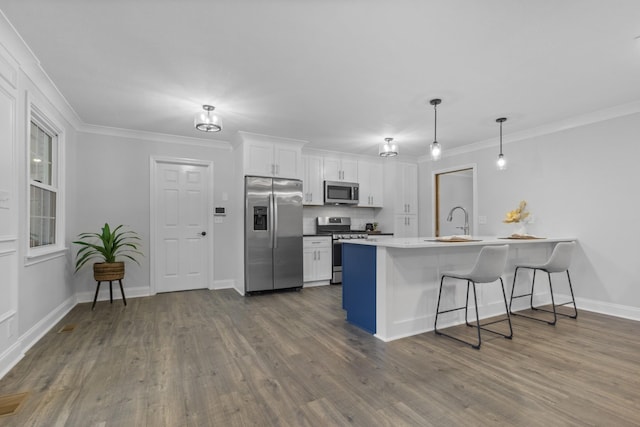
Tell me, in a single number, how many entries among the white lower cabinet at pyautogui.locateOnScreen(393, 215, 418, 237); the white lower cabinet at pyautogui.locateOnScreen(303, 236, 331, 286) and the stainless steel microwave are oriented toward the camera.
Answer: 3

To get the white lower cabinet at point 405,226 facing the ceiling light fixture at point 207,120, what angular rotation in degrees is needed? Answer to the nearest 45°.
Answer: approximately 45° to its right

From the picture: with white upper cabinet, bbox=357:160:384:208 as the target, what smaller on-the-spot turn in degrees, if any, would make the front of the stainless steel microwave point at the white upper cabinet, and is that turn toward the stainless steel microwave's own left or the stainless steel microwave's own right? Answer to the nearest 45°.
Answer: approximately 135° to the stainless steel microwave's own left

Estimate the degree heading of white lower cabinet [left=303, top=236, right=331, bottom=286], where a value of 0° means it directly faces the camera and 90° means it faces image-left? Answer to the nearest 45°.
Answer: approximately 0°

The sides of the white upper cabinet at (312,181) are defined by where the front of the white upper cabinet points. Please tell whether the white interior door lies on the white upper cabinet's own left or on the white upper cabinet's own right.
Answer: on the white upper cabinet's own right

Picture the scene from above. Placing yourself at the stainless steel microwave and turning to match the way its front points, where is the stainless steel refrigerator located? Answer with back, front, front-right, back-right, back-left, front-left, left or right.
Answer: front-right

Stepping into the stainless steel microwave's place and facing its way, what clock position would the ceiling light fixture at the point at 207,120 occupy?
The ceiling light fixture is roughly at 1 o'clock from the stainless steel microwave.

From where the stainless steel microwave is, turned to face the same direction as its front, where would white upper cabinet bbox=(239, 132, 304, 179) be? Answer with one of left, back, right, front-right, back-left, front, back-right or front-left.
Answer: front-right

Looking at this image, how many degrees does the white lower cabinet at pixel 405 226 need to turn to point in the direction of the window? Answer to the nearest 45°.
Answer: approximately 45° to its right

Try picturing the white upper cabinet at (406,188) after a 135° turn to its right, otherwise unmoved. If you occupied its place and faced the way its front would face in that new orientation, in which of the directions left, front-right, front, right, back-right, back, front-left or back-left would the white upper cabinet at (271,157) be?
left

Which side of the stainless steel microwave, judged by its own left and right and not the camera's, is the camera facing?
front
